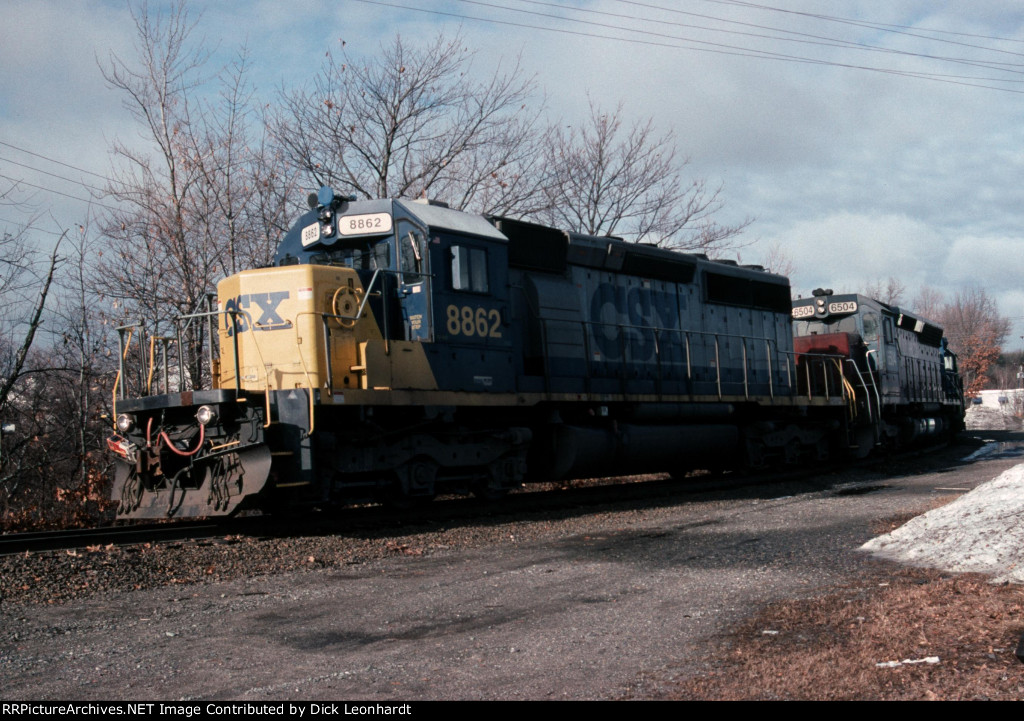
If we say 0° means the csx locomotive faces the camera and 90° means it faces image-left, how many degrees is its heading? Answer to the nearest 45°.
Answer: approximately 45°
